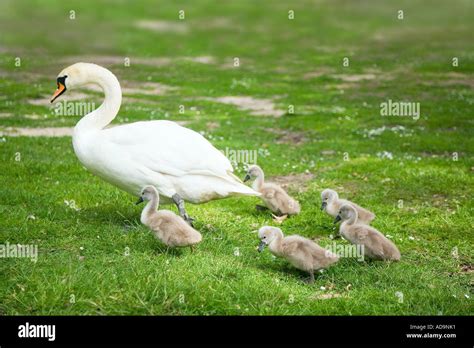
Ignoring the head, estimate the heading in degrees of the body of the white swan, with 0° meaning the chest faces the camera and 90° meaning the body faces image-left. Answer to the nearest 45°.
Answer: approximately 90°
